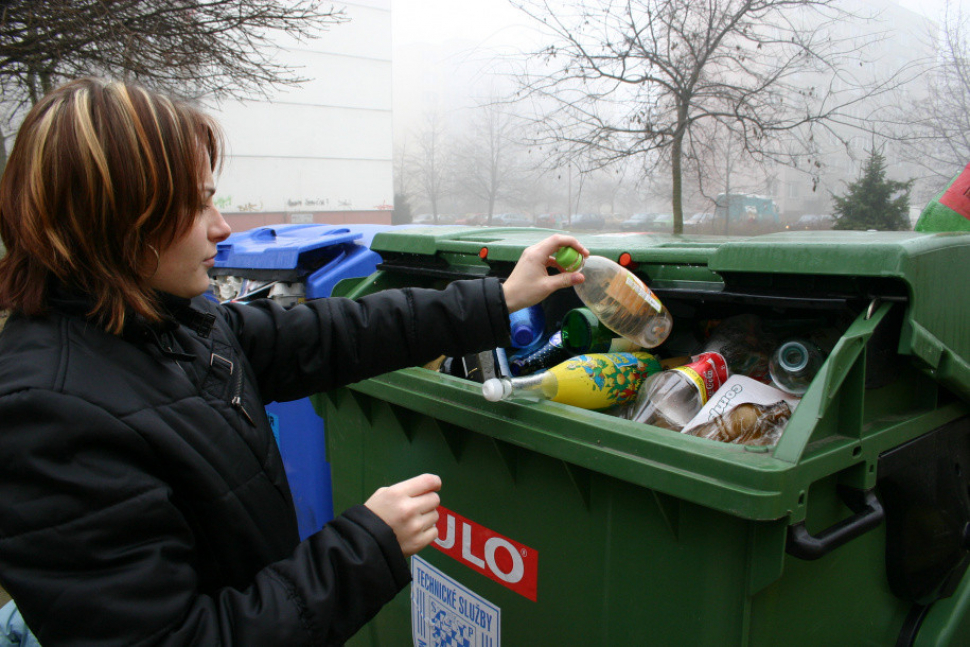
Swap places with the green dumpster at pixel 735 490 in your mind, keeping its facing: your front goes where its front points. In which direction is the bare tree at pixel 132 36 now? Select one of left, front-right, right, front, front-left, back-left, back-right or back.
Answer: right

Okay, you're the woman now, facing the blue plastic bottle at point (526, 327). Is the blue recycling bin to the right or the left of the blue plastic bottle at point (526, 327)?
left

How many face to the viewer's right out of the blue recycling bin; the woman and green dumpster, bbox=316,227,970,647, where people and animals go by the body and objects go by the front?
1

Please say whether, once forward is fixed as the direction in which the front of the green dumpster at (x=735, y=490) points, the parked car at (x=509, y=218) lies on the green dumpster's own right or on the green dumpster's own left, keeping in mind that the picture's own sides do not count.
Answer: on the green dumpster's own right

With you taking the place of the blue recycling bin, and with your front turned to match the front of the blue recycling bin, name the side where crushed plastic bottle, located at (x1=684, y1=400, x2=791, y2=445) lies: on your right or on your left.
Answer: on your left

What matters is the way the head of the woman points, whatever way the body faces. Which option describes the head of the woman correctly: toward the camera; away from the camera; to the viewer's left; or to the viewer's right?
to the viewer's right

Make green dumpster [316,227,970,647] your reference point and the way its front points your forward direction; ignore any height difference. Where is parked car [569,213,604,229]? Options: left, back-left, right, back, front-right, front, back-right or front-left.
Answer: back-right

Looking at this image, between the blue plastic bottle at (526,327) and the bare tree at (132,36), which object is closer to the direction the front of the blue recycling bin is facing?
the blue plastic bottle

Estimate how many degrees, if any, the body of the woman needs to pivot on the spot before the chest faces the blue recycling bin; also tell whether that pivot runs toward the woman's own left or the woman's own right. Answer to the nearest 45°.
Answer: approximately 90° to the woman's own left

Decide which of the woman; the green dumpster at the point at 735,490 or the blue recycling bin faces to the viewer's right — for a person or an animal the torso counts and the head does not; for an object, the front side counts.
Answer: the woman

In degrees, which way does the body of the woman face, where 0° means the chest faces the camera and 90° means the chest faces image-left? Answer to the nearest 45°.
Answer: approximately 270°

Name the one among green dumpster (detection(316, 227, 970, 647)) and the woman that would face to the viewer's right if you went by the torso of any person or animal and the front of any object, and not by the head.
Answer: the woman
